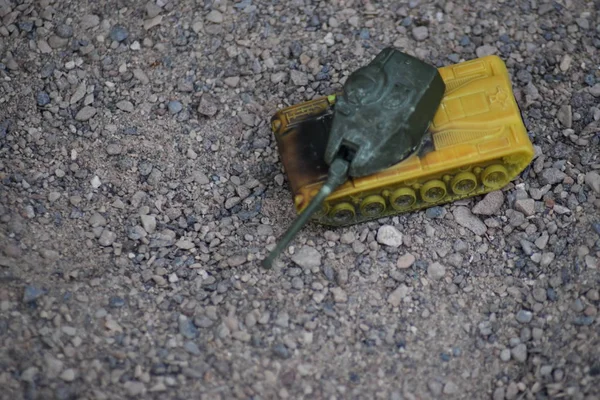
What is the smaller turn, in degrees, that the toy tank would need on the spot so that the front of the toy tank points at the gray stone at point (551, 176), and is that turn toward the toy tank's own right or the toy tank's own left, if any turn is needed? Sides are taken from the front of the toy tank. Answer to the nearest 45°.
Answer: approximately 180°

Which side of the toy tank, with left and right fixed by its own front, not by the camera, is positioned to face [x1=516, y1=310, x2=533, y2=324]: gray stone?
left

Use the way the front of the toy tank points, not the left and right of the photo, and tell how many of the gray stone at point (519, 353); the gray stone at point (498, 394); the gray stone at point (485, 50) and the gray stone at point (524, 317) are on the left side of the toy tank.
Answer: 3

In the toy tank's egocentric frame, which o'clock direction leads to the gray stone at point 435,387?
The gray stone is roughly at 10 o'clock from the toy tank.

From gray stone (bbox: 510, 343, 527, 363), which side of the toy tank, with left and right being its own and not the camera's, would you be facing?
left

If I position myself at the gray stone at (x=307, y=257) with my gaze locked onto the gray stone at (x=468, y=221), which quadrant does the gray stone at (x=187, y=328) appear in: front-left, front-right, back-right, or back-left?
back-right

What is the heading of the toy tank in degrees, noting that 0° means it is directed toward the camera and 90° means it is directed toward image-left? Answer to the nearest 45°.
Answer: approximately 90°

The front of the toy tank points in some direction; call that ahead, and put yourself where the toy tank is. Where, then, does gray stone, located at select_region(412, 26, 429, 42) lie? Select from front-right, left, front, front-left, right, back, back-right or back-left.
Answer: right

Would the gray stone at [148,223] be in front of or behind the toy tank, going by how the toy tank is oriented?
in front

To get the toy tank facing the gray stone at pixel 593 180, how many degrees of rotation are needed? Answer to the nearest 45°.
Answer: approximately 180°

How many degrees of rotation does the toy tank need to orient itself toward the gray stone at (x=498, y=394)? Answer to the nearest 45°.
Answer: approximately 90° to its left
